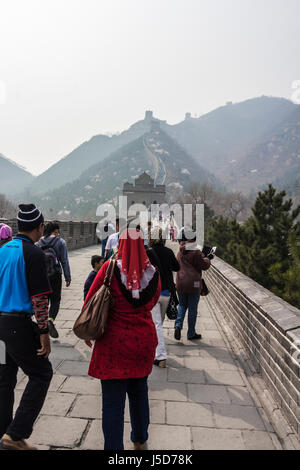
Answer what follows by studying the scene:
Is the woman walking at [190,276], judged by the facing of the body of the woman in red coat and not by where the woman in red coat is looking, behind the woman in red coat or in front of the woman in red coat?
in front

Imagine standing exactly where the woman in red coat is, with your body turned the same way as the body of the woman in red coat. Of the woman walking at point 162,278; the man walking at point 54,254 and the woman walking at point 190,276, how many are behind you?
0

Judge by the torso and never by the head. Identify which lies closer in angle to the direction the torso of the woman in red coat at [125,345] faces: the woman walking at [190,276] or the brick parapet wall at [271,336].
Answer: the woman walking

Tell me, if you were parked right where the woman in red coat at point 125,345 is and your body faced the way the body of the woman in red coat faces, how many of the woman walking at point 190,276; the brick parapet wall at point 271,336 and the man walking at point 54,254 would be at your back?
0

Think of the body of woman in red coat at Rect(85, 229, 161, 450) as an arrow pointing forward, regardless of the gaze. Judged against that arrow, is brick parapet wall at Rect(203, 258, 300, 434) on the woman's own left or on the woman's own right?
on the woman's own right

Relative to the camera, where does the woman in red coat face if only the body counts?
away from the camera

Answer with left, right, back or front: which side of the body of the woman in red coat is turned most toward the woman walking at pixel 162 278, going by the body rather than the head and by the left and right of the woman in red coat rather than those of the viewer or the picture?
front

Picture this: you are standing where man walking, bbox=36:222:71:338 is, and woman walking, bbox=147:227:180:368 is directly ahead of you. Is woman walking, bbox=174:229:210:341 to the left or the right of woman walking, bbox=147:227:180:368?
left

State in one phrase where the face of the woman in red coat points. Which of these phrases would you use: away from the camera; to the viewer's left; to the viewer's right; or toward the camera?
away from the camera

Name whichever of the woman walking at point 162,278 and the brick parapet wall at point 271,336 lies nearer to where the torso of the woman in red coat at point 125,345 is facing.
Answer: the woman walking

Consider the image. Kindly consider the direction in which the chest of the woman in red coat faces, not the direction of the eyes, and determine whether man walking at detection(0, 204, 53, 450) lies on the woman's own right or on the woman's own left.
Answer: on the woman's own left

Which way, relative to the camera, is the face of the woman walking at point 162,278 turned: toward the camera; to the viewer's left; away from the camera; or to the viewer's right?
away from the camera
